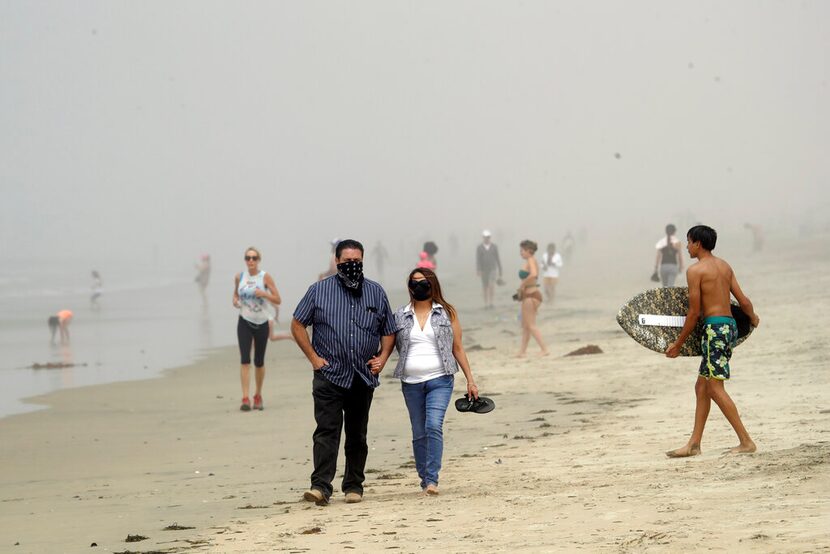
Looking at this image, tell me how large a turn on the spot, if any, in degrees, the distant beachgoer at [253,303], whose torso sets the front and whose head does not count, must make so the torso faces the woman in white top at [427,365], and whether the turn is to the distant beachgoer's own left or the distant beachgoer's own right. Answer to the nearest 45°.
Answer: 0° — they already face them

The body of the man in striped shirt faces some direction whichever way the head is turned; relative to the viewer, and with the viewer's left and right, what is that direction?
facing the viewer

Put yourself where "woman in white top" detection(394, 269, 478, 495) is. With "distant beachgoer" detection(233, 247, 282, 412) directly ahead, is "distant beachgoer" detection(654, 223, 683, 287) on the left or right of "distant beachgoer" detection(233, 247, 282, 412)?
right

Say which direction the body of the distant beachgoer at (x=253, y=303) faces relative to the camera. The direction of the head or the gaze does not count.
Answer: toward the camera

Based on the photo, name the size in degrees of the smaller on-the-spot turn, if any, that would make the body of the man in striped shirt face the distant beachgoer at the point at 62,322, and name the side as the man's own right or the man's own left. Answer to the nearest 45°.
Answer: approximately 180°

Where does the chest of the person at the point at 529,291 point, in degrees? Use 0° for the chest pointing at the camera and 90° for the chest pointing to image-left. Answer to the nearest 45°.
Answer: approximately 90°

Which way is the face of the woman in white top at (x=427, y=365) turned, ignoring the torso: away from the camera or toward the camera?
toward the camera

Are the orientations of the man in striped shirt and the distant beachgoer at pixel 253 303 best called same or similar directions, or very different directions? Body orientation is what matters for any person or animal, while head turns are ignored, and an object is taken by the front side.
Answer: same or similar directions

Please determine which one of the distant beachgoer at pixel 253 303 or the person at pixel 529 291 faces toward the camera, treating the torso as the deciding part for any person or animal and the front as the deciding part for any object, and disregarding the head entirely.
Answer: the distant beachgoer

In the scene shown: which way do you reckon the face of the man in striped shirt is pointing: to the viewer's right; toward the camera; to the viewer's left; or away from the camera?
toward the camera

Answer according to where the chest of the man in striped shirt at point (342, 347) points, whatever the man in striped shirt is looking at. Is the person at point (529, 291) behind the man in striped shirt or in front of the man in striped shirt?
behind

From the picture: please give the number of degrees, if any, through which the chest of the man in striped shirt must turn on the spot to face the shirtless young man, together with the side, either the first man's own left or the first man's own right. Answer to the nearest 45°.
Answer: approximately 90° to the first man's own left
